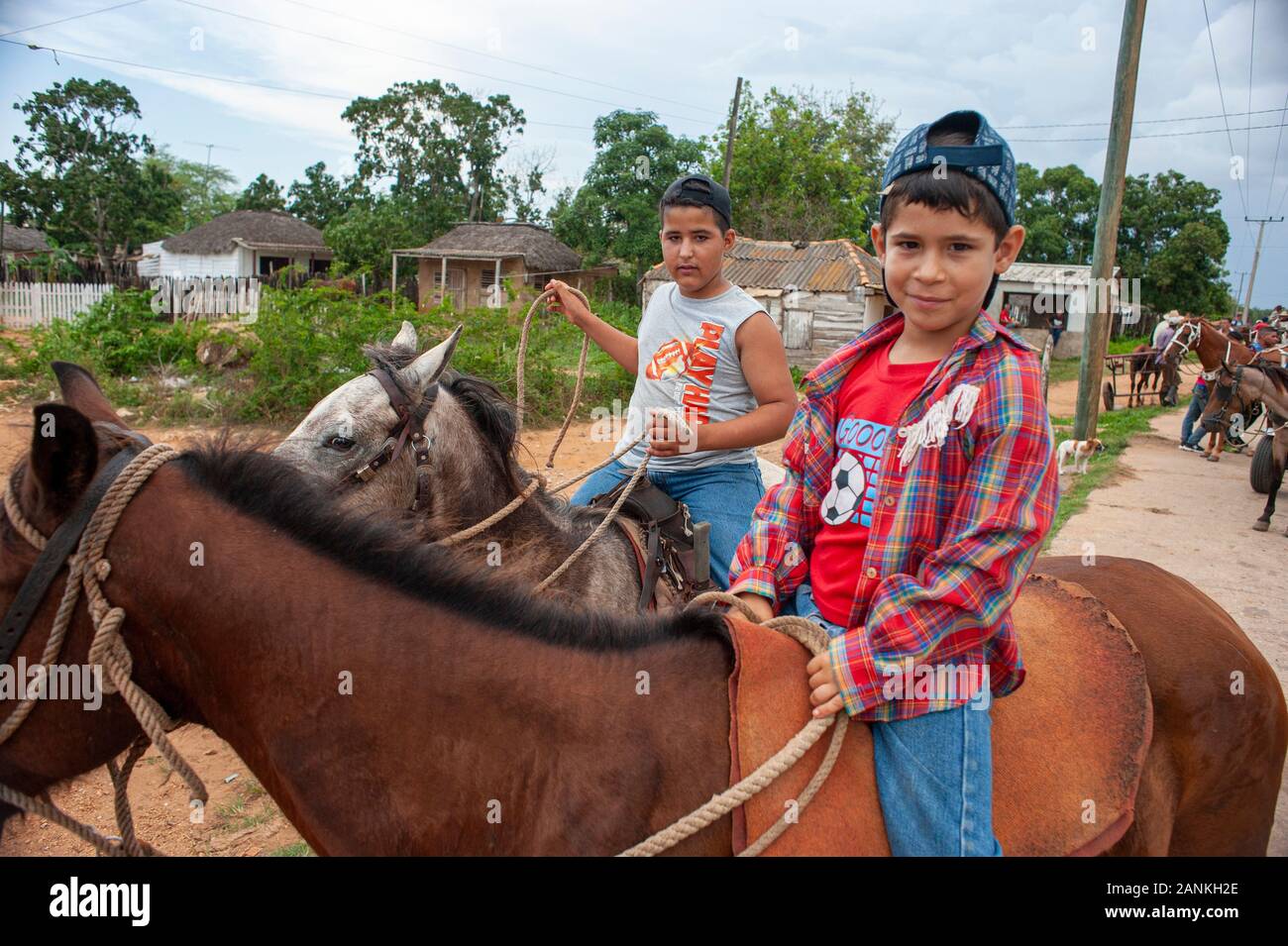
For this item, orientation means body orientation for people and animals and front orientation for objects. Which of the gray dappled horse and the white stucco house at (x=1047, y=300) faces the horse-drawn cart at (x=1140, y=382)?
the white stucco house

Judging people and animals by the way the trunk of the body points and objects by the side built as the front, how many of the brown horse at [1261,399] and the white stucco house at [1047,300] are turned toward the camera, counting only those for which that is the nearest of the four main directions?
1

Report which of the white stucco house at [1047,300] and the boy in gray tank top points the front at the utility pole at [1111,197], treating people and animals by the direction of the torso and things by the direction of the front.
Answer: the white stucco house

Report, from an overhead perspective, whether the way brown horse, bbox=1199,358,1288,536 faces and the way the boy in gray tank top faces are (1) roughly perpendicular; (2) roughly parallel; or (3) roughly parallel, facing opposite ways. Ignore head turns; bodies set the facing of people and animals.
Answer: roughly perpendicular

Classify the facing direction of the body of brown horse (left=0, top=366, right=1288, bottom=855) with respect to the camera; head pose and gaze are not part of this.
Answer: to the viewer's left

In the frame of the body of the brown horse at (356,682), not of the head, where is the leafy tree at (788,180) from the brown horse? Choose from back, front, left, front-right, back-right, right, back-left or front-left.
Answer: right

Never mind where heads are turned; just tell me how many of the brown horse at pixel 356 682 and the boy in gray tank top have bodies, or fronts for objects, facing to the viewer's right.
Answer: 0

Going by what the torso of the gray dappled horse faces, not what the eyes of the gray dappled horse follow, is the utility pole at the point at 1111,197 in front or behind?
behind

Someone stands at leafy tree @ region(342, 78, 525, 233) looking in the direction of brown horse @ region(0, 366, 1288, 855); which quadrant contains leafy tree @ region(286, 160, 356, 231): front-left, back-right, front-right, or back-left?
back-right
